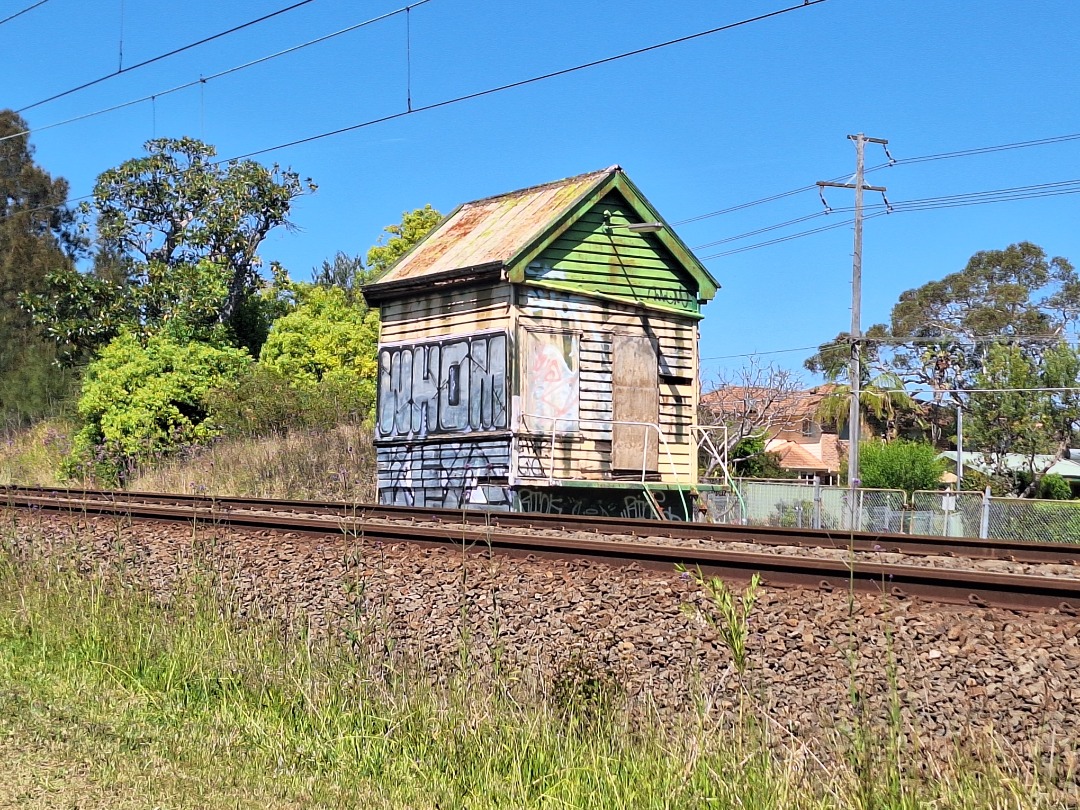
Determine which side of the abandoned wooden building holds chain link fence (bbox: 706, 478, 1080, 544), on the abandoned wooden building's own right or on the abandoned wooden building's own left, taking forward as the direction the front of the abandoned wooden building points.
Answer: on the abandoned wooden building's own left

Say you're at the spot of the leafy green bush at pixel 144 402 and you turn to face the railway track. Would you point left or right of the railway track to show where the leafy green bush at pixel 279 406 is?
left

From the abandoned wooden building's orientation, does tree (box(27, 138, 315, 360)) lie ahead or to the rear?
to the rear

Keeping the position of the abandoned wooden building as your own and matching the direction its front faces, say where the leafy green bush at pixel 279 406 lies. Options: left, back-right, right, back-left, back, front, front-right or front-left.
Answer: back

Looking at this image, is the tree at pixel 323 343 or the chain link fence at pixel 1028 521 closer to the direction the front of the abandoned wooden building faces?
the chain link fence

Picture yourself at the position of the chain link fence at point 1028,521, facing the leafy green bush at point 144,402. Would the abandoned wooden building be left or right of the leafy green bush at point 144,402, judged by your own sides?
left
